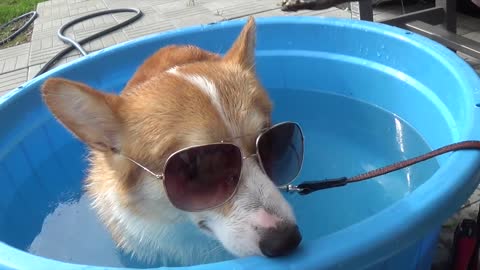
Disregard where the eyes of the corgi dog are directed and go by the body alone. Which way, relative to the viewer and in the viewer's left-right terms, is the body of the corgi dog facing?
facing the viewer and to the right of the viewer

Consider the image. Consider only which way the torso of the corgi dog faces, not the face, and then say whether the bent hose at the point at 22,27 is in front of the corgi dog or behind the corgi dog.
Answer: behind

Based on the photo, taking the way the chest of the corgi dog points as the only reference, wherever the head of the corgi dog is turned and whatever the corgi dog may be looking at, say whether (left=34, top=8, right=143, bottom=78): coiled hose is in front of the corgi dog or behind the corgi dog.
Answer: behind
